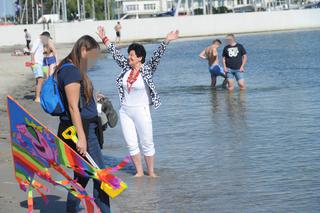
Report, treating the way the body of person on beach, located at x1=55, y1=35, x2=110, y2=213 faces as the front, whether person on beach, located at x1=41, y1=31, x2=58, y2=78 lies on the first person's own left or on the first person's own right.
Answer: on the first person's own left

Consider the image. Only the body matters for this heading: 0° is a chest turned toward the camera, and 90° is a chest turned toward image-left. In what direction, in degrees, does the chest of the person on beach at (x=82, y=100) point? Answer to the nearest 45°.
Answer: approximately 270°

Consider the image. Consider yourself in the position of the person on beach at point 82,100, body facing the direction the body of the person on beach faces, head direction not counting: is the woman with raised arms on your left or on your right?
on your left

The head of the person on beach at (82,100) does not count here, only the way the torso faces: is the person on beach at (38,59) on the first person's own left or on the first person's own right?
on the first person's own left

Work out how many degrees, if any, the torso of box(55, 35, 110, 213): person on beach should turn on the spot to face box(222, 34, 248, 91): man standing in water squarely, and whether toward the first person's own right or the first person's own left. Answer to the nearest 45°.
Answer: approximately 90° to the first person's own left

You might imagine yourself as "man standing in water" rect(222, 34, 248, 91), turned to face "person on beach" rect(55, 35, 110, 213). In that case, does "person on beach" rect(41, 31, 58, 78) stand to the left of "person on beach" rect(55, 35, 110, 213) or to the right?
right
